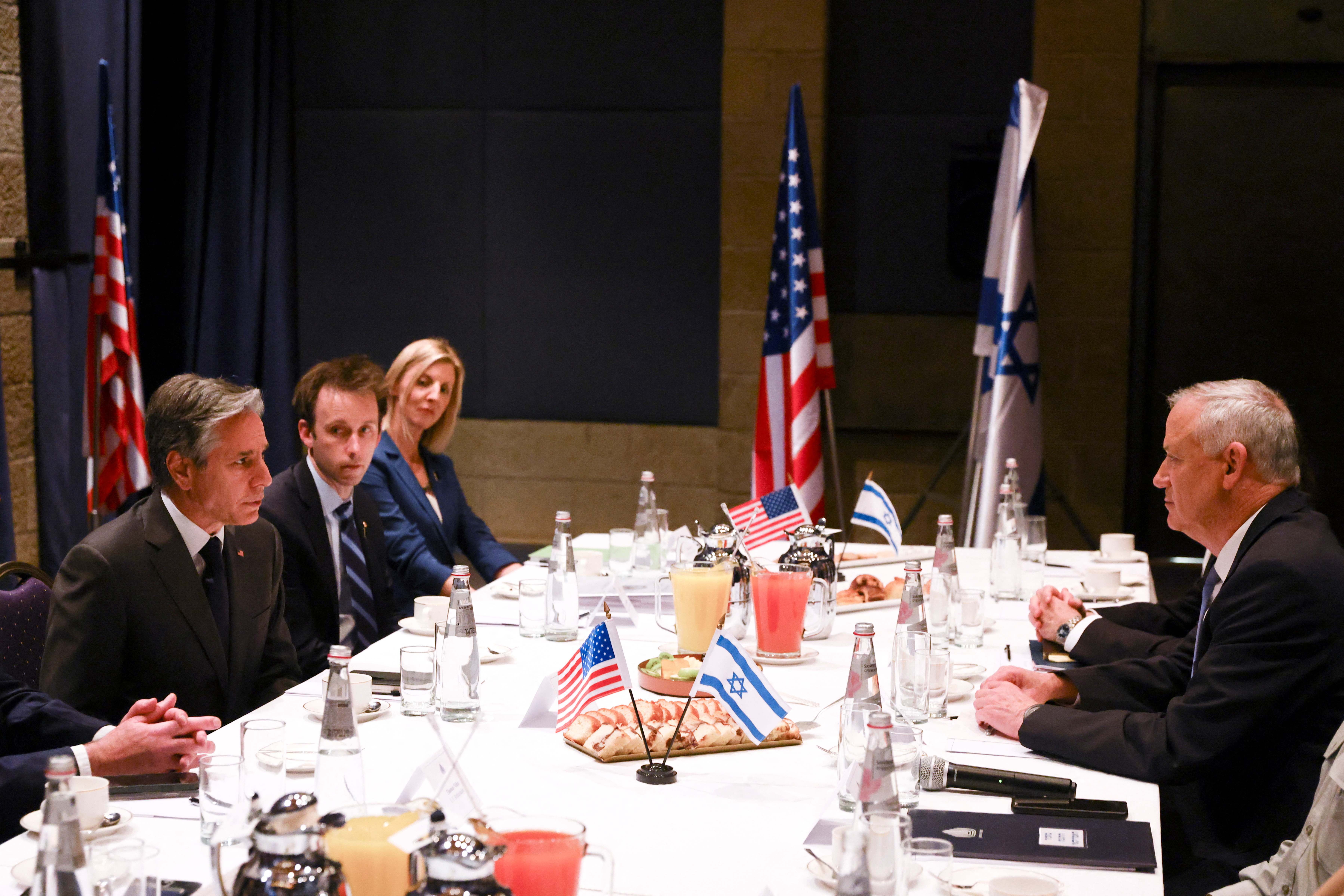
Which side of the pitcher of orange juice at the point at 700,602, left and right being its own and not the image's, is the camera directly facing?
right

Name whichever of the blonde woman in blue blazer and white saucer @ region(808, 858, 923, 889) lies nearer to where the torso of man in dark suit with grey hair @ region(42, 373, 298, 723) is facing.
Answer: the white saucer

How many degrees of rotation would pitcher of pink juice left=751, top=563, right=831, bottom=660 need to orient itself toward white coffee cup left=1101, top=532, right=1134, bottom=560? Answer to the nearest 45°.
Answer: approximately 135° to its right

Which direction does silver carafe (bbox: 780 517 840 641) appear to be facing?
to the viewer's left

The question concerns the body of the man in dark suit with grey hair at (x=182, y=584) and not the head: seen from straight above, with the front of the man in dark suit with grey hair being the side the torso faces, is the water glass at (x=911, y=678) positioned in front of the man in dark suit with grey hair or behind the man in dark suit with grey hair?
in front

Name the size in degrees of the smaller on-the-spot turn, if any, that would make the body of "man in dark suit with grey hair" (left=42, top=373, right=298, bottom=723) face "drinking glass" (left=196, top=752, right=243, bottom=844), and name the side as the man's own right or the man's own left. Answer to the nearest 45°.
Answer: approximately 45° to the man's own right

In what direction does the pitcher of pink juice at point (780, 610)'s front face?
to the viewer's left

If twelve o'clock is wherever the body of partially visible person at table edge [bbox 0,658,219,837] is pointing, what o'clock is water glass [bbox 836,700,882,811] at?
The water glass is roughly at 1 o'clock from the partially visible person at table edge.

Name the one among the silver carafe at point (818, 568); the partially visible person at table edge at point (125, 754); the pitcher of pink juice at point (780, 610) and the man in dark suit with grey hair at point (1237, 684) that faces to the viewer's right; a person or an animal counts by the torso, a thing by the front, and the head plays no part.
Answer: the partially visible person at table edge

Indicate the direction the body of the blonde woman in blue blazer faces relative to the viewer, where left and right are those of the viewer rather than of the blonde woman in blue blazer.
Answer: facing the viewer and to the right of the viewer

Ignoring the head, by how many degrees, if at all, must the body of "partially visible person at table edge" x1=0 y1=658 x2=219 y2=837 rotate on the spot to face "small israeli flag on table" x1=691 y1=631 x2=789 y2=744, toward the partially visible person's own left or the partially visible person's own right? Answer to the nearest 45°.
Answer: approximately 45° to the partially visible person's own right

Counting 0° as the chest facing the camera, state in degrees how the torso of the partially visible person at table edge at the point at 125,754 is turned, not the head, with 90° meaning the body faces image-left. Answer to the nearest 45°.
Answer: approximately 270°

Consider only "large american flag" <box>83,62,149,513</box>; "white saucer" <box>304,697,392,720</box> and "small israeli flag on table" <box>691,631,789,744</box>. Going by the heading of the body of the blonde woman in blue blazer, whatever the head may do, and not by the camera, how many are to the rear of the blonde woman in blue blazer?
1

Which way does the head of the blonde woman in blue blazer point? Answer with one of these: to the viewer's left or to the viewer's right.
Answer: to the viewer's right

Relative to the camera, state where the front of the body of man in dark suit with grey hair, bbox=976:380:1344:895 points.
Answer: to the viewer's left

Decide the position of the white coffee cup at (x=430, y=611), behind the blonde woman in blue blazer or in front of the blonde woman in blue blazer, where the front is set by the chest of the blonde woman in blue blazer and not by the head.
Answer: in front

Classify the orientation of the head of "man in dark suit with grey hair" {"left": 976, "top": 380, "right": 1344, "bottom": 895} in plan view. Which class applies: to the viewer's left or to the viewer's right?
to the viewer's left
